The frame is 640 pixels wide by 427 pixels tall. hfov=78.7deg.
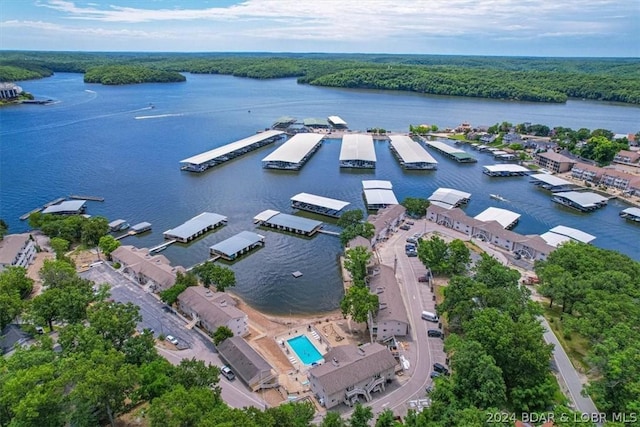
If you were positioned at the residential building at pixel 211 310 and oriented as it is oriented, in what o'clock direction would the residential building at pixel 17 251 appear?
the residential building at pixel 17 251 is roughly at 3 o'clock from the residential building at pixel 211 310.

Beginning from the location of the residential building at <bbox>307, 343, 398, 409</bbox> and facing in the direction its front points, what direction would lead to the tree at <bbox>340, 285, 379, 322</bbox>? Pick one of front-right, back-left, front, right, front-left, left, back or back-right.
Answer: back-left

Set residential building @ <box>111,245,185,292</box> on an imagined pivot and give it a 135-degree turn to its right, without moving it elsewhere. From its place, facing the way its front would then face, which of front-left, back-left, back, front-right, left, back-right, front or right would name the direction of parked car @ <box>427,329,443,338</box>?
back-right

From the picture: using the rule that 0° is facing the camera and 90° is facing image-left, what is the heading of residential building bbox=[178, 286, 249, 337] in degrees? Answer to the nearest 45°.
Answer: approximately 45°

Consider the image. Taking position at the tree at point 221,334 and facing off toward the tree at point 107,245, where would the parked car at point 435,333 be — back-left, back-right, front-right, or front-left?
back-right
